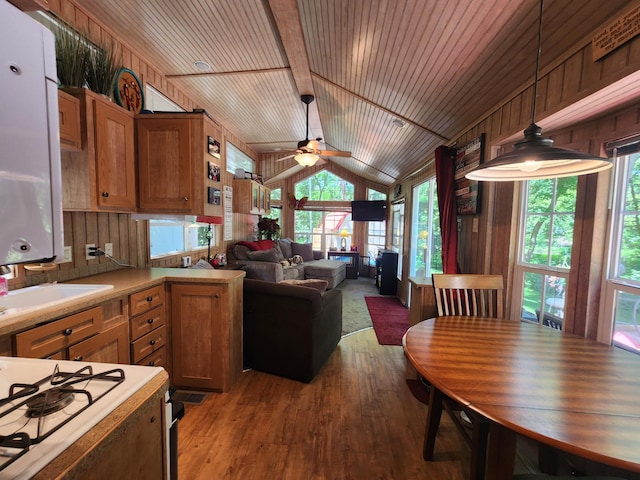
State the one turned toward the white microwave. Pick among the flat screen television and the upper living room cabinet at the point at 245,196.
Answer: the flat screen television

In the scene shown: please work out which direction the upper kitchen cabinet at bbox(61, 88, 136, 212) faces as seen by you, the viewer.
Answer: facing the viewer and to the right of the viewer

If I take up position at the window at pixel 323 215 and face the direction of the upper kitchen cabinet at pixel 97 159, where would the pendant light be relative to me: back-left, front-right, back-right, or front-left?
front-left

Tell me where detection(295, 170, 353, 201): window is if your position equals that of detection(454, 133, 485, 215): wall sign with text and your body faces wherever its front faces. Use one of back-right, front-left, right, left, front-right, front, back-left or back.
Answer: right

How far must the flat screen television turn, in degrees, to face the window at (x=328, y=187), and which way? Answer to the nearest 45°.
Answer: approximately 90° to its right

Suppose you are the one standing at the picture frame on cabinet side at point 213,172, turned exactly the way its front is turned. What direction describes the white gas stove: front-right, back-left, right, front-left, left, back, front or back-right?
front-right

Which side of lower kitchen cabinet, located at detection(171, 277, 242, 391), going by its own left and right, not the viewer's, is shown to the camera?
front

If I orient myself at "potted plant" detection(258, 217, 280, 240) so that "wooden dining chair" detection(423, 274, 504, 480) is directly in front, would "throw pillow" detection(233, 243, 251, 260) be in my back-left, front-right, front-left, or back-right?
front-right

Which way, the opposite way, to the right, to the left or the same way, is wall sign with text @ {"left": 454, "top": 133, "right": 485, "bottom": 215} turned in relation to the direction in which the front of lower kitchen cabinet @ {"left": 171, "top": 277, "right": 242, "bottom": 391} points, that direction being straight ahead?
to the right

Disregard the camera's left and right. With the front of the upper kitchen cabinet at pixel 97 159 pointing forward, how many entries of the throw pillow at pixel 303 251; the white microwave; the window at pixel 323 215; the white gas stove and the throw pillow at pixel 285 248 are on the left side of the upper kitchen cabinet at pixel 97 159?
3

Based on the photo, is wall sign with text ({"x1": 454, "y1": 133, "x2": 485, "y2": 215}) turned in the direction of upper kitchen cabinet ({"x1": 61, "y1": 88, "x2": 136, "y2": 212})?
yes

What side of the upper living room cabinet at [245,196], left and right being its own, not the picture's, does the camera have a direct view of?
right

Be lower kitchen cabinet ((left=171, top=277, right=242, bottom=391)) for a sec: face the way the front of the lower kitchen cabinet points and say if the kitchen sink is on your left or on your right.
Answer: on your right

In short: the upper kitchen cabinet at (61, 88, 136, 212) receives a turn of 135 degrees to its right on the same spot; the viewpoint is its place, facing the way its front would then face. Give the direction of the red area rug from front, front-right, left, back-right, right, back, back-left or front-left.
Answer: back

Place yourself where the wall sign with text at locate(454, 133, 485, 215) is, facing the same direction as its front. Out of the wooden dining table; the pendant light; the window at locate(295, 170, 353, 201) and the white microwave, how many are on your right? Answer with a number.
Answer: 1

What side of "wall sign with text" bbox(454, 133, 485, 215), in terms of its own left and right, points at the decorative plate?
front
